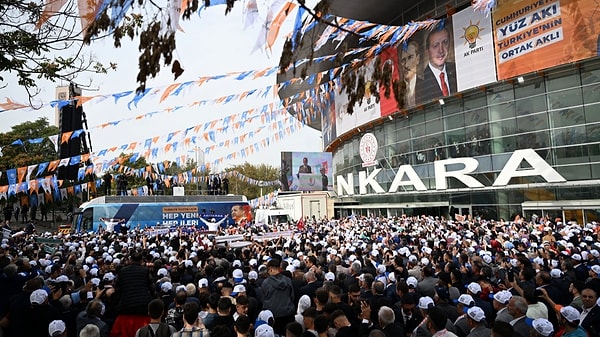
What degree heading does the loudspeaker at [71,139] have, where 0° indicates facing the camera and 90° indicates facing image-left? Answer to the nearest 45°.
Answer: approximately 315°

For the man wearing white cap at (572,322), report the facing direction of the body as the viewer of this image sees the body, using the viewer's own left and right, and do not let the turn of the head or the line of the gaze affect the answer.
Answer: facing away from the viewer and to the left of the viewer

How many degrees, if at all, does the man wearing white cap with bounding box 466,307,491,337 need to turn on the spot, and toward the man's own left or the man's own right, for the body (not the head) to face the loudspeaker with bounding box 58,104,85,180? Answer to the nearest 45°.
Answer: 0° — they already face it

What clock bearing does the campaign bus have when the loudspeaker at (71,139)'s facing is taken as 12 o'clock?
The campaign bus is roughly at 9 o'clock from the loudspeaker.

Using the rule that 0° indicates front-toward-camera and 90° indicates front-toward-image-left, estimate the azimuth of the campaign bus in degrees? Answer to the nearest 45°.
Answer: approximately 90°

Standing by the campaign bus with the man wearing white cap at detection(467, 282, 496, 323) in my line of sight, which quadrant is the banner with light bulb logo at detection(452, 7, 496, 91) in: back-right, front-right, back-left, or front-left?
front-left

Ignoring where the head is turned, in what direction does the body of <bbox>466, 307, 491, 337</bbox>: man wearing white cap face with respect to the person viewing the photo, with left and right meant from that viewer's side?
facing away from the viewer and to the left of the viewer

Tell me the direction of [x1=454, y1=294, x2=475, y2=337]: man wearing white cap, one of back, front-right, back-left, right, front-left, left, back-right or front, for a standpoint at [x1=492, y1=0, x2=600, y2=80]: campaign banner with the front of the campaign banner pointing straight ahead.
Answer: front-left

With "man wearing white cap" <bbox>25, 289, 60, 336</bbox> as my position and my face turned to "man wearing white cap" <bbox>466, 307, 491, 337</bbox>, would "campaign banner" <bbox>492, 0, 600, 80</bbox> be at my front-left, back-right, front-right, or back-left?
front-left

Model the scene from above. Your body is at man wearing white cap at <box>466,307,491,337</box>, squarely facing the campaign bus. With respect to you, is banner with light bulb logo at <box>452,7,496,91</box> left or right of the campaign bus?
right

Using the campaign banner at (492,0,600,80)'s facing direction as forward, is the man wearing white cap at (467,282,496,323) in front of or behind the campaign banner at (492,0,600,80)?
in front

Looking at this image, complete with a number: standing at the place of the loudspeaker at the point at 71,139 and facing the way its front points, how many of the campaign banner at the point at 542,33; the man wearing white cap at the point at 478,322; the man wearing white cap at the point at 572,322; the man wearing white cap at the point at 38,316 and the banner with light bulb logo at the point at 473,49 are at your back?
0

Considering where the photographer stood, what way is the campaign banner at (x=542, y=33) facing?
facing the viewer and to the left of the viewer

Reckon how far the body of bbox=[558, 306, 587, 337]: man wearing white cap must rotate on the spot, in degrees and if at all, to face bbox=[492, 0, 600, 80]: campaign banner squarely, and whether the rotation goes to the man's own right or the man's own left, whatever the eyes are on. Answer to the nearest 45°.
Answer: approximately 45° to the man's own right
